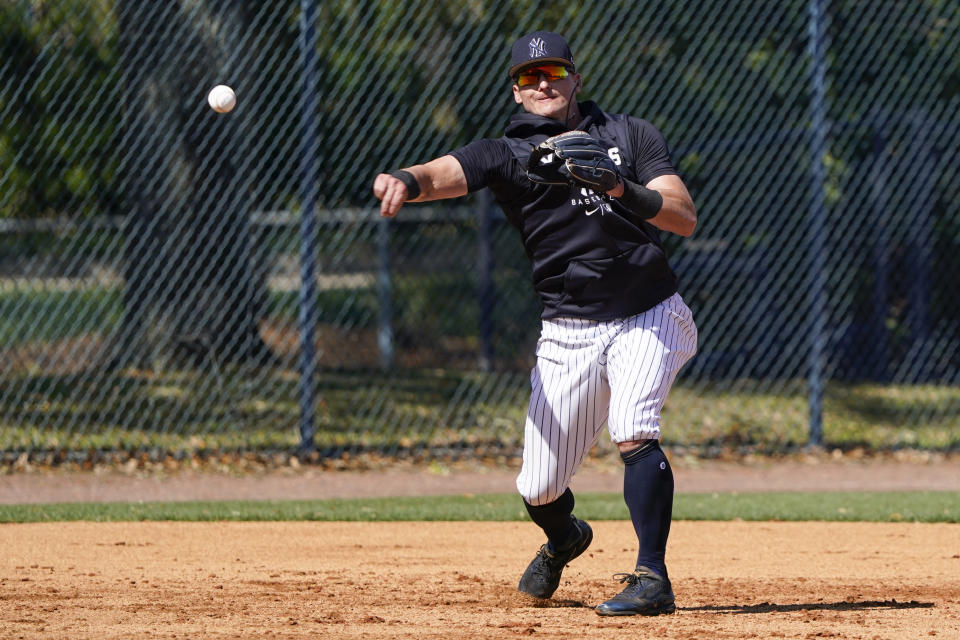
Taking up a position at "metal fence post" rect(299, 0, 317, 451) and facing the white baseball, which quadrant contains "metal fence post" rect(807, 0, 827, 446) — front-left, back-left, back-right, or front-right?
back-left

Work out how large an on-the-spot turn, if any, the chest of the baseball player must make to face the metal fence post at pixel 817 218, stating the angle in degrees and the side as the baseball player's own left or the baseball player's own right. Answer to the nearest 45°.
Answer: approximately 180°

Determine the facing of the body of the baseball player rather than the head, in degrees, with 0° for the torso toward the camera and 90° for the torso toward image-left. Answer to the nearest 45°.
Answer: approximately 0°

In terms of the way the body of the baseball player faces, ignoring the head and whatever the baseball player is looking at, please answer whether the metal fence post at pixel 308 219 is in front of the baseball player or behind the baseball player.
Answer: behind

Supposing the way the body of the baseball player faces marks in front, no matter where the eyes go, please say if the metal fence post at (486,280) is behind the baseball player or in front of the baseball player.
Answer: behind
